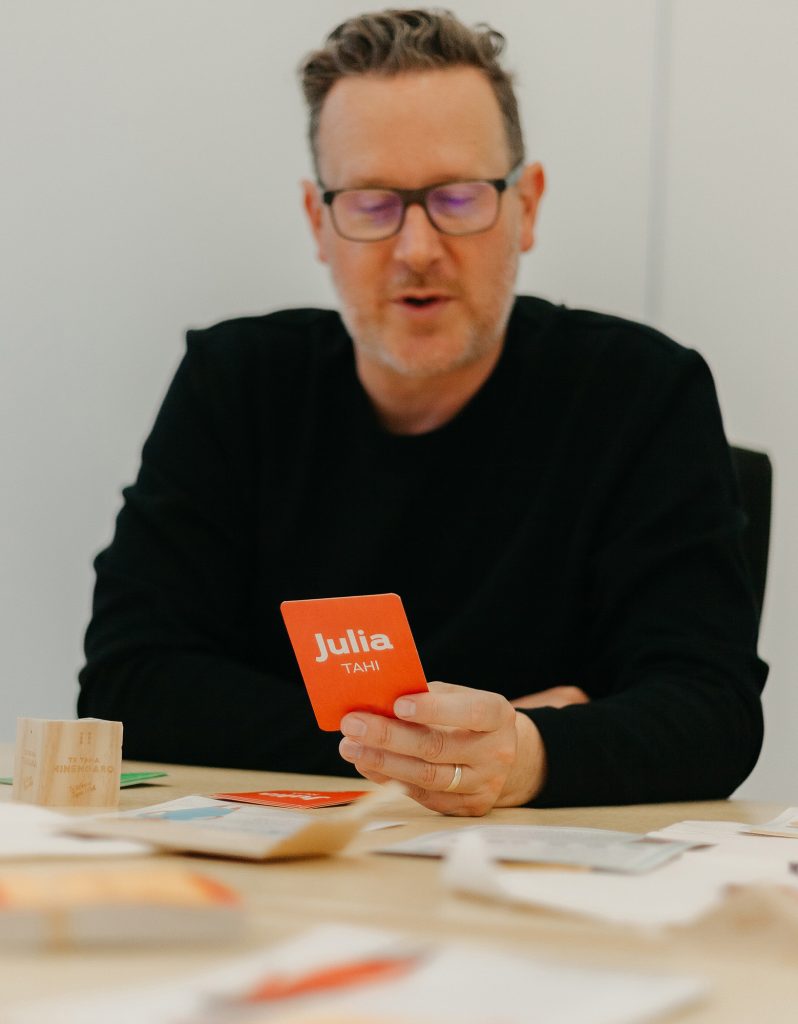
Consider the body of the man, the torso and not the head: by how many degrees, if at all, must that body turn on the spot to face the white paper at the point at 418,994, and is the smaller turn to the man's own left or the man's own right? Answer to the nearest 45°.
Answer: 0° — they already face it

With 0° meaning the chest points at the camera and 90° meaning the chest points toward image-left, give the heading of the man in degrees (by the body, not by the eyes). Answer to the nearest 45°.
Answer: approximately 0°

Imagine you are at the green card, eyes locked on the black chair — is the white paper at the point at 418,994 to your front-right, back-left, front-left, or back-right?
back-right

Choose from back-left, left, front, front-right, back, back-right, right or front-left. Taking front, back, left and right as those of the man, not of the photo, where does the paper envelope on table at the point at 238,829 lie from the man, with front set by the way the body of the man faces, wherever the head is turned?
front

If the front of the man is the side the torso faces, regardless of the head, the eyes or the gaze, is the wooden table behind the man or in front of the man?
in front

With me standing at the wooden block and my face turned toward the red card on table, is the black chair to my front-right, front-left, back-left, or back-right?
front-left

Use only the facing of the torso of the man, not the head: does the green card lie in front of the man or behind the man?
in front

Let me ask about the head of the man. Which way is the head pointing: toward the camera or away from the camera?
toward the camera

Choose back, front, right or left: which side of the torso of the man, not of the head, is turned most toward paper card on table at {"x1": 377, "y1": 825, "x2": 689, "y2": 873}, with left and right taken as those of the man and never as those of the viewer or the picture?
front

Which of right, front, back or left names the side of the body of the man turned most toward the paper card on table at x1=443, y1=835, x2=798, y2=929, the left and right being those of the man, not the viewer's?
front
